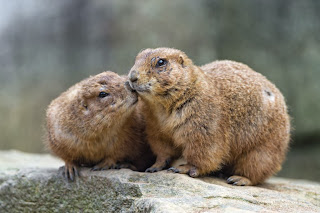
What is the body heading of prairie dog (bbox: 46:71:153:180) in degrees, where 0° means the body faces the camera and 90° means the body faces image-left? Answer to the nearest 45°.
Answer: approximately 315°

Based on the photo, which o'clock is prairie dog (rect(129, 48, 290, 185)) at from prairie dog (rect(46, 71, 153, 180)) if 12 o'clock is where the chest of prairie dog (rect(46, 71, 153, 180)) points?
prairie dog (rect(129, 48, 290, 185)) is roughly at 11 o'clock from prairie dog (rect(46, 71, 153, 180)).
